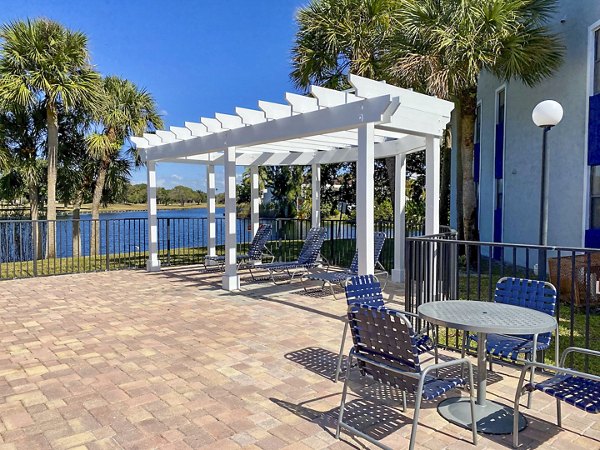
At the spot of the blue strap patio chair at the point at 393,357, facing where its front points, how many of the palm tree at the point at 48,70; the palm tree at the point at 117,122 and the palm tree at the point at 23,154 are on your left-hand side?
3

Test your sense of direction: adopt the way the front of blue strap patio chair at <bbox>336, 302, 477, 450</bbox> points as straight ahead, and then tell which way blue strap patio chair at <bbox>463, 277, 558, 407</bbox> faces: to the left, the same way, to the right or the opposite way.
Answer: the opposite way

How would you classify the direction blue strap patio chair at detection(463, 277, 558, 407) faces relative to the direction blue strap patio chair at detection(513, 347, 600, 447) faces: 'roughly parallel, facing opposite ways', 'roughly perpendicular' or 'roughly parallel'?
roughly perpendicular

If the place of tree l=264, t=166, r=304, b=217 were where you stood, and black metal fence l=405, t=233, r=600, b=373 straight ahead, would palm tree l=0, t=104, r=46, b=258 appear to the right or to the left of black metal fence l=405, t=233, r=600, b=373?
right

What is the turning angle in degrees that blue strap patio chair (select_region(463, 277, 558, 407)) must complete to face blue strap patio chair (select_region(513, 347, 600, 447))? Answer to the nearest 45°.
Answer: approximately 45° to its left

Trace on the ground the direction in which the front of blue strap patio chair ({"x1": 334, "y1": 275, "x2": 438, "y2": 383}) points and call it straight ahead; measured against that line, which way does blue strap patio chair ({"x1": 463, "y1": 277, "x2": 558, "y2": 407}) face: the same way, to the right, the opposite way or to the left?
to the right

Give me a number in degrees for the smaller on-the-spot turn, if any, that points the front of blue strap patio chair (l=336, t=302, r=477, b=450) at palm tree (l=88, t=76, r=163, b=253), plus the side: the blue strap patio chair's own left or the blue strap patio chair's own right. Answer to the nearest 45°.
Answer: approximately 90° to the blue strap patio chair's own left

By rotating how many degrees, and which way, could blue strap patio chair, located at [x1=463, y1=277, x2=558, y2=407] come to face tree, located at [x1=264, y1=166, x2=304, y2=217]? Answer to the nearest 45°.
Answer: approximately 90° to its right

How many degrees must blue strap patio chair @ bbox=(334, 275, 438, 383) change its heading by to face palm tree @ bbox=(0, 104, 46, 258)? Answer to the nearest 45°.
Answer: approximately 180°

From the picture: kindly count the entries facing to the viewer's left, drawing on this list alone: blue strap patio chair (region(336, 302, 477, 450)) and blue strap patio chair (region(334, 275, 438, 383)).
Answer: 0

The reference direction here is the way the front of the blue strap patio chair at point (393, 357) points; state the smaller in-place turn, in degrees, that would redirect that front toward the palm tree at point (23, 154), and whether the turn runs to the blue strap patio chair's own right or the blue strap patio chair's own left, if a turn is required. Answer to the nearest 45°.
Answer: approximately 90° to the blue strap patio chair's own left

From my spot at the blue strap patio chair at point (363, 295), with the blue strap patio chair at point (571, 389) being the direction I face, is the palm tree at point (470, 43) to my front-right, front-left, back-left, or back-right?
back-left

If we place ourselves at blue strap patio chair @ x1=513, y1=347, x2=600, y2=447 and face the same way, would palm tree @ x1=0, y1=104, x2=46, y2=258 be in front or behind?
in front

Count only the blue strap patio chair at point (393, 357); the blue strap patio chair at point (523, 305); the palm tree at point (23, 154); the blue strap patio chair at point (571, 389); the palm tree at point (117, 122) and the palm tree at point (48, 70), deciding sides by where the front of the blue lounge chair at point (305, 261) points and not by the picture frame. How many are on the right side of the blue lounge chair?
3

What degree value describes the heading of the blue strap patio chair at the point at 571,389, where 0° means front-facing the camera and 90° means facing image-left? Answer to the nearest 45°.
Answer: approximately 135°
